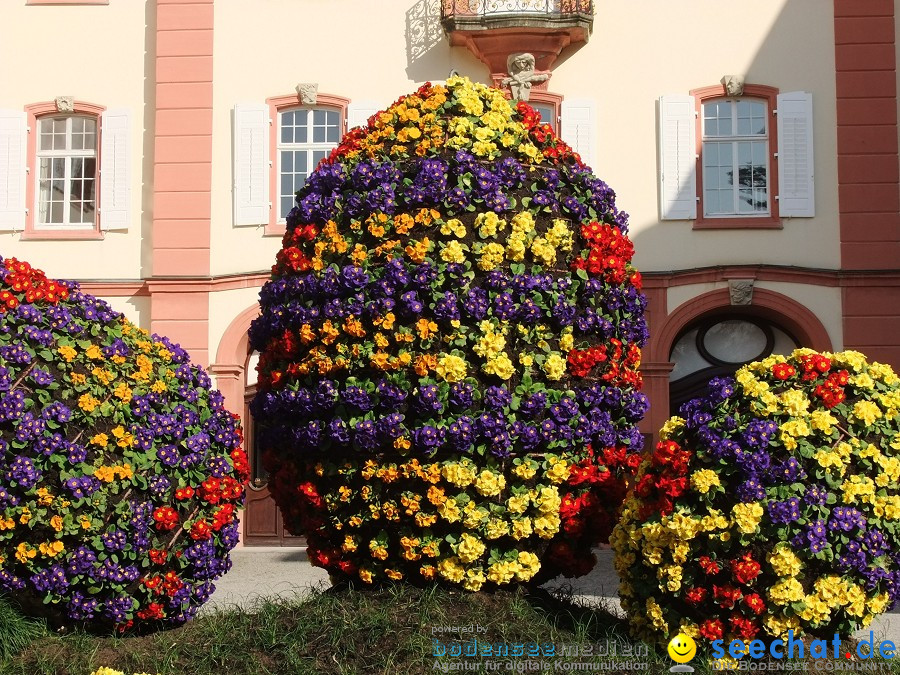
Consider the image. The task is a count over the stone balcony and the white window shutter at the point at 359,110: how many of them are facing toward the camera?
2

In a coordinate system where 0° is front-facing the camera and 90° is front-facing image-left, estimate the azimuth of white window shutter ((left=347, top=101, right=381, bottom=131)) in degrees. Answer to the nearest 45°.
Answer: approximately 0°

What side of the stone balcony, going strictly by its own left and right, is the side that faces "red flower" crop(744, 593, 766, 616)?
front

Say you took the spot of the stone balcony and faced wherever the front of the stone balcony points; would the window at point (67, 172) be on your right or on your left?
on your right

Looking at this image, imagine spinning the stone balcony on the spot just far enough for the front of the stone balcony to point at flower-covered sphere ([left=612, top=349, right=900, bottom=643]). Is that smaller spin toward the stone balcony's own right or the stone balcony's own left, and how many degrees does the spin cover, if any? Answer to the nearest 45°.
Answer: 0° — it already faces it

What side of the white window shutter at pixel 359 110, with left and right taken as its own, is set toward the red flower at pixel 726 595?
front

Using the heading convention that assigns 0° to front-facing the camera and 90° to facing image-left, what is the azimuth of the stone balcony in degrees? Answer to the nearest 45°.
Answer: approximately 0°

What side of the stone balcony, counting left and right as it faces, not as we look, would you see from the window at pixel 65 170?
right
